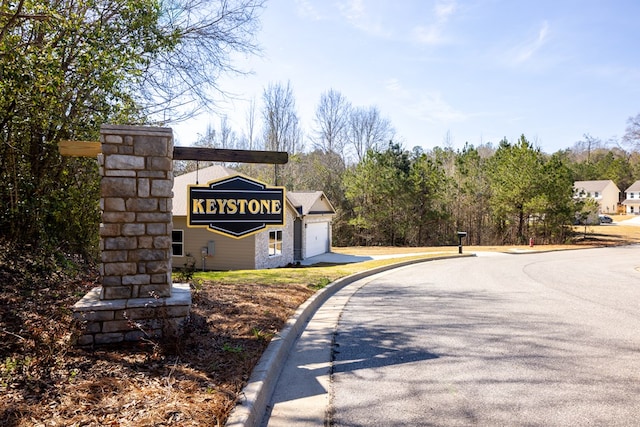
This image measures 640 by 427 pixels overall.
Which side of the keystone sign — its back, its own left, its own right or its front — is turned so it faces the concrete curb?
front

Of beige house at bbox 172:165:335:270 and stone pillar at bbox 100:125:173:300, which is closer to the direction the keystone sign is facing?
the stone pillar

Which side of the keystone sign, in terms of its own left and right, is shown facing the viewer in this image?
front

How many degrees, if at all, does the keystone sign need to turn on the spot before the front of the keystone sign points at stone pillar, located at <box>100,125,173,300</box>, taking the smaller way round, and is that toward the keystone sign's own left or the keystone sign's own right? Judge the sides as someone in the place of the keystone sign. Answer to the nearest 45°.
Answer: approximately 45° to the keystone sign's own right

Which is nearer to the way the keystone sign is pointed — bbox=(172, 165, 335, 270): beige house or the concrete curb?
the concrete curb

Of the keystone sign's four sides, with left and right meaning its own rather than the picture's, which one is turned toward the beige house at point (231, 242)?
back
